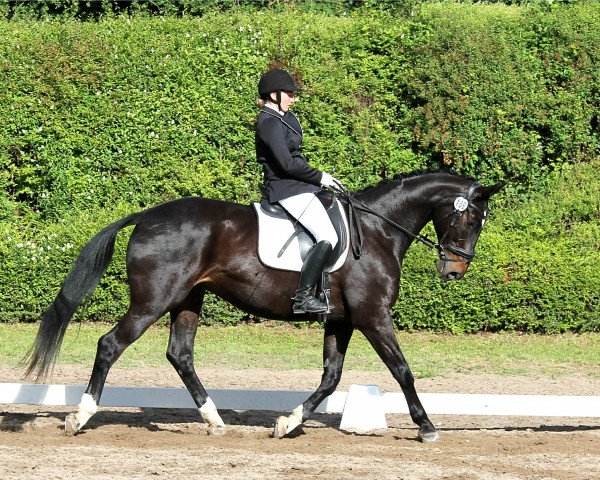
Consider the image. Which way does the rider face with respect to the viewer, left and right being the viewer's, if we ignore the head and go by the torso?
facing to the right of the viewer

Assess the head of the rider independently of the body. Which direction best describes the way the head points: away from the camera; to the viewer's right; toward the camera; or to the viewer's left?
to the viewer's right

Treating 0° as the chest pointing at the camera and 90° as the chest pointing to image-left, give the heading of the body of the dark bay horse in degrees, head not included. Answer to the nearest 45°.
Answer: approximately 270°
